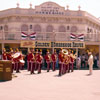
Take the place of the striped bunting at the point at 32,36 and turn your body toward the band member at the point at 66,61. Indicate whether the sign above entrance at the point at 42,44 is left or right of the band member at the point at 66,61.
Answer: left

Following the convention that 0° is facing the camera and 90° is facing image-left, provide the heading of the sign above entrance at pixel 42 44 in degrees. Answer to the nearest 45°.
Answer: approximately 0°

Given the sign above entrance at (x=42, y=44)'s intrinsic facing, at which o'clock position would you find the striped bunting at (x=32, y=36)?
The striped bunting is roughly at 3 o'clock from the sign above entrance.
